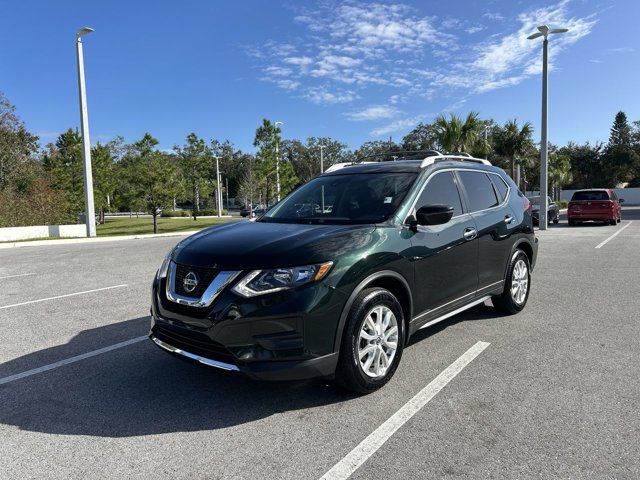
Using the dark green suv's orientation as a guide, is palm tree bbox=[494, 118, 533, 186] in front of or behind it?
behind

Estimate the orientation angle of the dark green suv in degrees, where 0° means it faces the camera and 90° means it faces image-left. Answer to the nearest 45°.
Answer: approximately 45°

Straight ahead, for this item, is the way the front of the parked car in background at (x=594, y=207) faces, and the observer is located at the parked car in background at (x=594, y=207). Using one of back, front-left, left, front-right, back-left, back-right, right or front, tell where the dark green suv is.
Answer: back

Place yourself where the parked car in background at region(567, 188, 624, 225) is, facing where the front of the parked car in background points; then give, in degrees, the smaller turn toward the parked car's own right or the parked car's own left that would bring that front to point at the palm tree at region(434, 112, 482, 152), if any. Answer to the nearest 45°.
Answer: approximately 45° to the parked car's own left

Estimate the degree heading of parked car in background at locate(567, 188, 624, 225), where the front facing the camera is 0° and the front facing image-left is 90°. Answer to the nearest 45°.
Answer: approximately 180°

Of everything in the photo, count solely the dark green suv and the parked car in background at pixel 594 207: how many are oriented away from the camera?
1

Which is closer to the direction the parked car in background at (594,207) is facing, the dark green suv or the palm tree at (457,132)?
the palm tree

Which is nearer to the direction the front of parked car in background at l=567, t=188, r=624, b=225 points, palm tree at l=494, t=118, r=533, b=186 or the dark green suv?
the palm tree

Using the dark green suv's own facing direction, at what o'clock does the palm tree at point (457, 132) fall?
The palm tree is roughly at 5 o'clock from the dark green suv.

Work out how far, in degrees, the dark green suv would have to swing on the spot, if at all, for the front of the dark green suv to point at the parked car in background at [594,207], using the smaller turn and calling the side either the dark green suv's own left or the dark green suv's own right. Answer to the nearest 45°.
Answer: approximately 180°

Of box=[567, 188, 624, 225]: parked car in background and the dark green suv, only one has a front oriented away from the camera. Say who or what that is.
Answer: the parked car in background

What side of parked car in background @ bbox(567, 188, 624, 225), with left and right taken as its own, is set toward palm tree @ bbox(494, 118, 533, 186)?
front

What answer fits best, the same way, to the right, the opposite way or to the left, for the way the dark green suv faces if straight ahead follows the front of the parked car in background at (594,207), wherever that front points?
the opposite way
